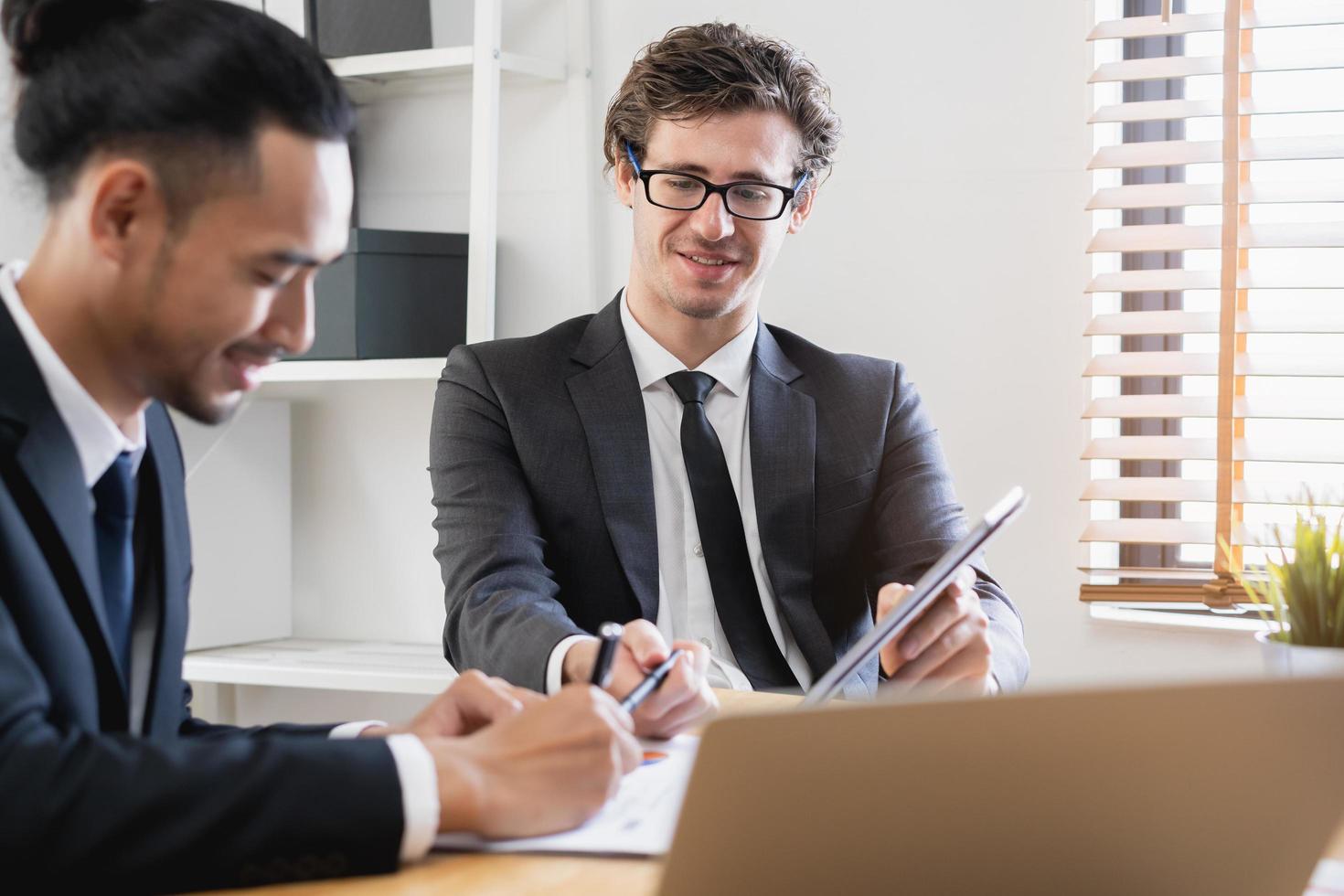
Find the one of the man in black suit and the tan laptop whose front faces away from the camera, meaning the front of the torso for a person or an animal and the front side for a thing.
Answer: the tan laptop

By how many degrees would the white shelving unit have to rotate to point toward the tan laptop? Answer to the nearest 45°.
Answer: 0° — it already faces it

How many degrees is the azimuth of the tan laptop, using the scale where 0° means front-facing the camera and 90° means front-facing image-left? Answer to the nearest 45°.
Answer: approximately 180°

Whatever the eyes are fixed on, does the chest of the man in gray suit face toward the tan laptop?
yes

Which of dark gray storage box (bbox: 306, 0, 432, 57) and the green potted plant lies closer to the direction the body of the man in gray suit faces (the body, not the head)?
the green potted plant

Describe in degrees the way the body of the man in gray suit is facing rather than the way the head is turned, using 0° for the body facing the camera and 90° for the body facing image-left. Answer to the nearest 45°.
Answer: approximately 0°

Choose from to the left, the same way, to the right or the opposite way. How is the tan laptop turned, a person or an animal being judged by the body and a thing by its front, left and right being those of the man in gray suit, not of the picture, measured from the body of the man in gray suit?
the opposite way
